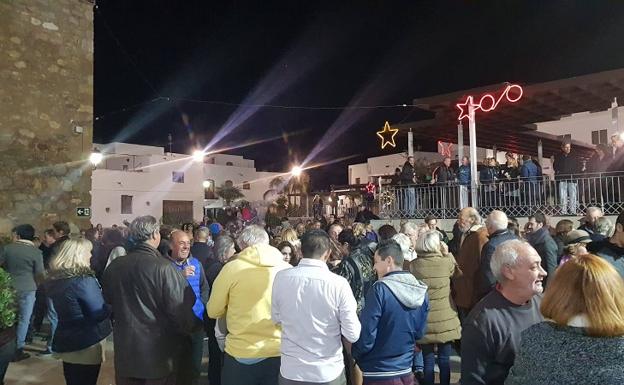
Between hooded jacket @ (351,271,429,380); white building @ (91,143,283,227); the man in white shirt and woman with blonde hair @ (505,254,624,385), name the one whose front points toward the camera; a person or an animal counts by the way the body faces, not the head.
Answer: the white building

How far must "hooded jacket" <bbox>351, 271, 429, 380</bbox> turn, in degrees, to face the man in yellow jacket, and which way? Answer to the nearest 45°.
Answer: approximately 45° to its left

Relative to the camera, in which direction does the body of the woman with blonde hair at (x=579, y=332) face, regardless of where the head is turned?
away from the camera

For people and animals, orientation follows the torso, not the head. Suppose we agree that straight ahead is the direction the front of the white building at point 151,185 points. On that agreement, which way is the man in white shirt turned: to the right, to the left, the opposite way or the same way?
the opposite way

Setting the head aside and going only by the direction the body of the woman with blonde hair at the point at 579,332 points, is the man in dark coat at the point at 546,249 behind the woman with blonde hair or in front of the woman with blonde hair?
in front

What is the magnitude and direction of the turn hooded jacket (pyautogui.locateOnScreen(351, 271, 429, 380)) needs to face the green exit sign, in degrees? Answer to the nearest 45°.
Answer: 0° — it already faces it

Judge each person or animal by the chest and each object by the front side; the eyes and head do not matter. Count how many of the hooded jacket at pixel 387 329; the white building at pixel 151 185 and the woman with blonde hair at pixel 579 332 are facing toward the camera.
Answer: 1

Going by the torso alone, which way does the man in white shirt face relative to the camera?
away from the camera

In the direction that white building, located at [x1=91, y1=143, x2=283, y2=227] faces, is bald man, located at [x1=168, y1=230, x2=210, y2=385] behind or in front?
in front

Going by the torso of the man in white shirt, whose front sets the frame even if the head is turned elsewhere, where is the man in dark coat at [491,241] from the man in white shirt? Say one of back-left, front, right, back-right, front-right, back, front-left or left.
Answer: front-right

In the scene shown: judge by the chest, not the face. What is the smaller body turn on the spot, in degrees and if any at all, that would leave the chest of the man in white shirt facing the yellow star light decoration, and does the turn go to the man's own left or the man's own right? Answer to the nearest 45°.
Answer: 0° — they already face it

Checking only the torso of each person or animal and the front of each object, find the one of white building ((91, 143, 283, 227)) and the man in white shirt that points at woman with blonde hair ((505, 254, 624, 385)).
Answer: the white building

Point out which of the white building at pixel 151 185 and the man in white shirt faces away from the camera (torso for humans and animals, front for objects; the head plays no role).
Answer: the man in white shirt

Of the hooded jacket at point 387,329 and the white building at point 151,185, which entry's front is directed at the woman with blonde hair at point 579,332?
the white building

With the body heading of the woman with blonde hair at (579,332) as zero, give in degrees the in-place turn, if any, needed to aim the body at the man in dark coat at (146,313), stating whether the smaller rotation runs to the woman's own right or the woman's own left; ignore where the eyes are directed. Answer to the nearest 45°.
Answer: approximately 90° to the woman's own left

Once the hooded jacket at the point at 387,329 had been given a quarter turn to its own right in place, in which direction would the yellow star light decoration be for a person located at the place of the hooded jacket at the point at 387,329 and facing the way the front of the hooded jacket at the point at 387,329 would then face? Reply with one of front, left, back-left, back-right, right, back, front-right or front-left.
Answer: front-left
